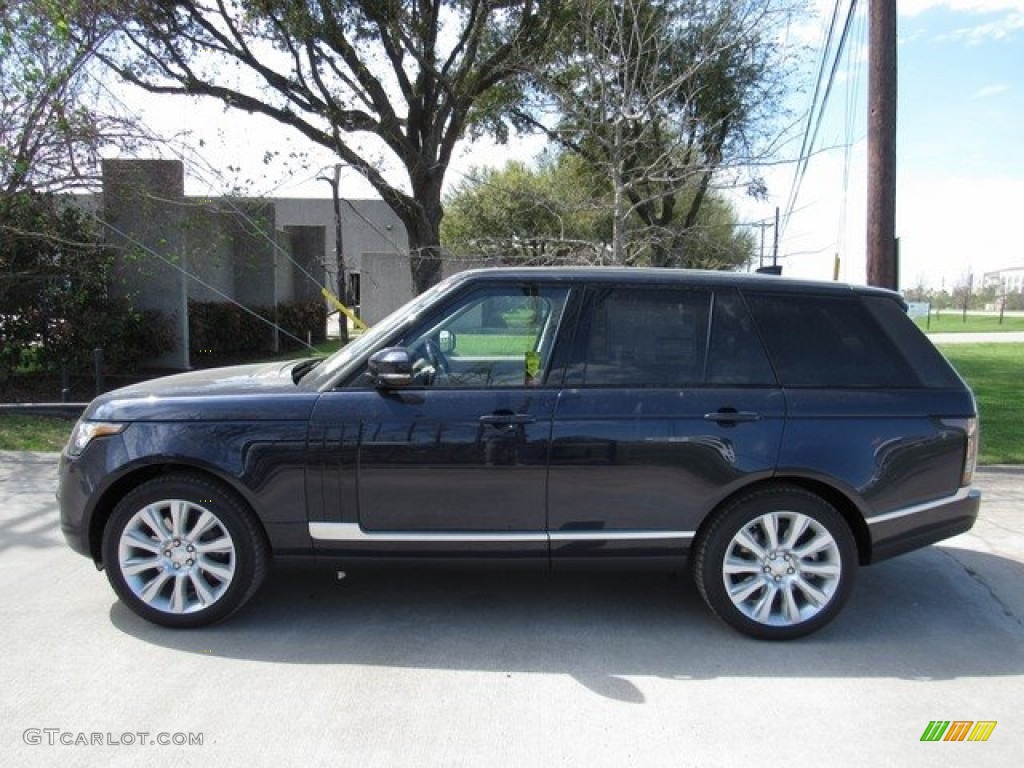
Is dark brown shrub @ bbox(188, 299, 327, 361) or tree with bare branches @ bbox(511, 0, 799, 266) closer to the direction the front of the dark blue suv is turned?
the dark brown shrub

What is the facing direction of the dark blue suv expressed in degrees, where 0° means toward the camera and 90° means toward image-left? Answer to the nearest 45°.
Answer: approximately 90°

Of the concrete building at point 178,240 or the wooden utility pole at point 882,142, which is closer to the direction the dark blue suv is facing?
the concrete building

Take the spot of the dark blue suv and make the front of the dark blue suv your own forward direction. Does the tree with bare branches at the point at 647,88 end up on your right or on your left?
on your right

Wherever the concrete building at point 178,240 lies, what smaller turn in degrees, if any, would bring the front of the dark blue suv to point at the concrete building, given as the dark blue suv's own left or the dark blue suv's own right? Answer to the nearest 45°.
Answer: approximately 45° to the dark blue suv's own right

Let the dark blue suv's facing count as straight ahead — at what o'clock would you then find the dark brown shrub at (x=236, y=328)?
The dark brown shrub is roughly at 2 o'clock from the dark blue suv.

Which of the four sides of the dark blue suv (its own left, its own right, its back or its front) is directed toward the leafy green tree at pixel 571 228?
right

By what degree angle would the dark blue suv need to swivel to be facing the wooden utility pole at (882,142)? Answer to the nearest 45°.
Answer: approximately 135° to its right
